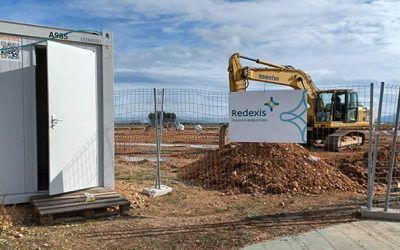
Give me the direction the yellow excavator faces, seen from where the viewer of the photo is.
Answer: facing the viewer and to the left of the viewer

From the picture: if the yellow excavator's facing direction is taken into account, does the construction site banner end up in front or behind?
in front

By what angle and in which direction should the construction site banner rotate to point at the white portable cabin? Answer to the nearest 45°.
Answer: approximately 45° to its right

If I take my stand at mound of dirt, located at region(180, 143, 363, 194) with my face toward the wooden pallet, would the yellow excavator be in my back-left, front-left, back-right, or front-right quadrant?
back-right

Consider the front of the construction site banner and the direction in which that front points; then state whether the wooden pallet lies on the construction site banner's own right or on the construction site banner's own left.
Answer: on the construction site banner's own right

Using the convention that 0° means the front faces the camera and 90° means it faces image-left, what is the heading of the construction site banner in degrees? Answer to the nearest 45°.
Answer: approximately 0°

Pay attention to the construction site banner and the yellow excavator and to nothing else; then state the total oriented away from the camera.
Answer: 0

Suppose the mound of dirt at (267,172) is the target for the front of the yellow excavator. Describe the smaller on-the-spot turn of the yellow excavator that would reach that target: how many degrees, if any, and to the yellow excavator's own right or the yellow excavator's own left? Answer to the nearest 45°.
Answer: approximately 45° to the yellow excavator's own left

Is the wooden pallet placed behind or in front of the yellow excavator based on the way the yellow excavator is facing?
in front
